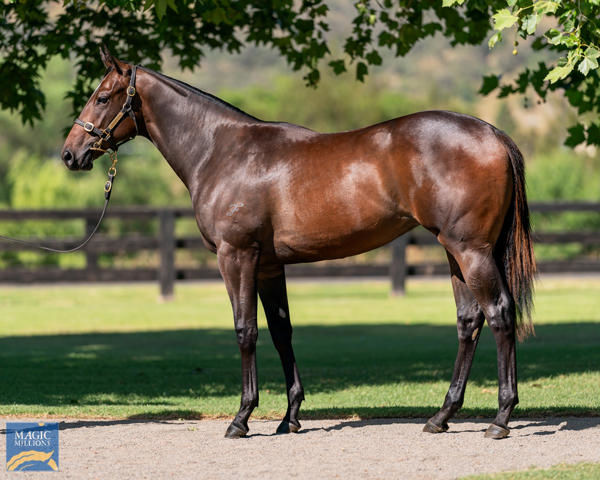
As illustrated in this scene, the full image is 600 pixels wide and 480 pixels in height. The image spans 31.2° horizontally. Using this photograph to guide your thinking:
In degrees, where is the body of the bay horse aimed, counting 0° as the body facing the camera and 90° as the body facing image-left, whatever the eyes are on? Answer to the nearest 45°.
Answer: approximately 90°

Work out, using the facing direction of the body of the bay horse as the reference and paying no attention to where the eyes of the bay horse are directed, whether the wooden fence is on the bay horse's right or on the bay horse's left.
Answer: on the bay horse's right
